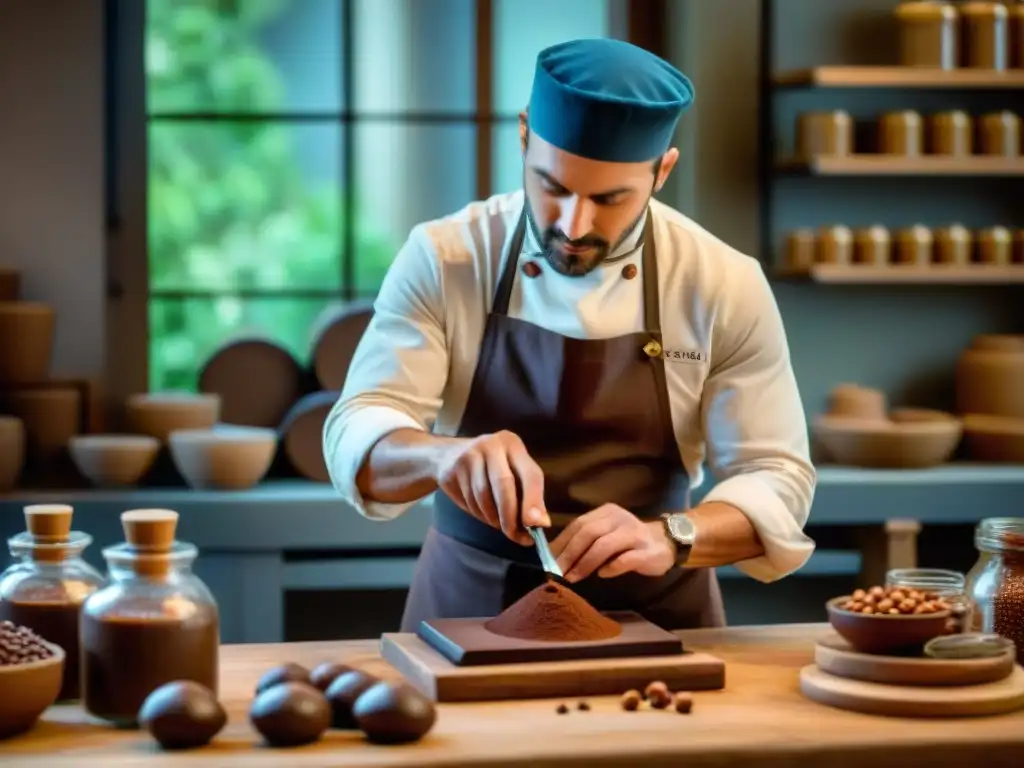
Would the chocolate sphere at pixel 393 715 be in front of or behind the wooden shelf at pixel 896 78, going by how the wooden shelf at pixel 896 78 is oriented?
in front

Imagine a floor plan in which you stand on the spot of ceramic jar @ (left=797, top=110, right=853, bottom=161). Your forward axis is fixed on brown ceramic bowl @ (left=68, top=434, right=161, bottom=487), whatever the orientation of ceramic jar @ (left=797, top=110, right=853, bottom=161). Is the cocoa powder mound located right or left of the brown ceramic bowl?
left

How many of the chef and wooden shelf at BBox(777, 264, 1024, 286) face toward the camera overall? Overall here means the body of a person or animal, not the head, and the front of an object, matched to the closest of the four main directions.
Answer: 2

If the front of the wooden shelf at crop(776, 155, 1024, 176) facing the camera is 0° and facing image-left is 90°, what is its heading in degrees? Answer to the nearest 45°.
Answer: approximately 0°

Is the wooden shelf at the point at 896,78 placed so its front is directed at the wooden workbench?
yes

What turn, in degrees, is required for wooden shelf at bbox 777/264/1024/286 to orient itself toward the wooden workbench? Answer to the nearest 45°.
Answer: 0° — it already faces it

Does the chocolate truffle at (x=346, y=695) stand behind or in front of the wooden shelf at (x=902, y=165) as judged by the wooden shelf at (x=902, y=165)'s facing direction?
in front
